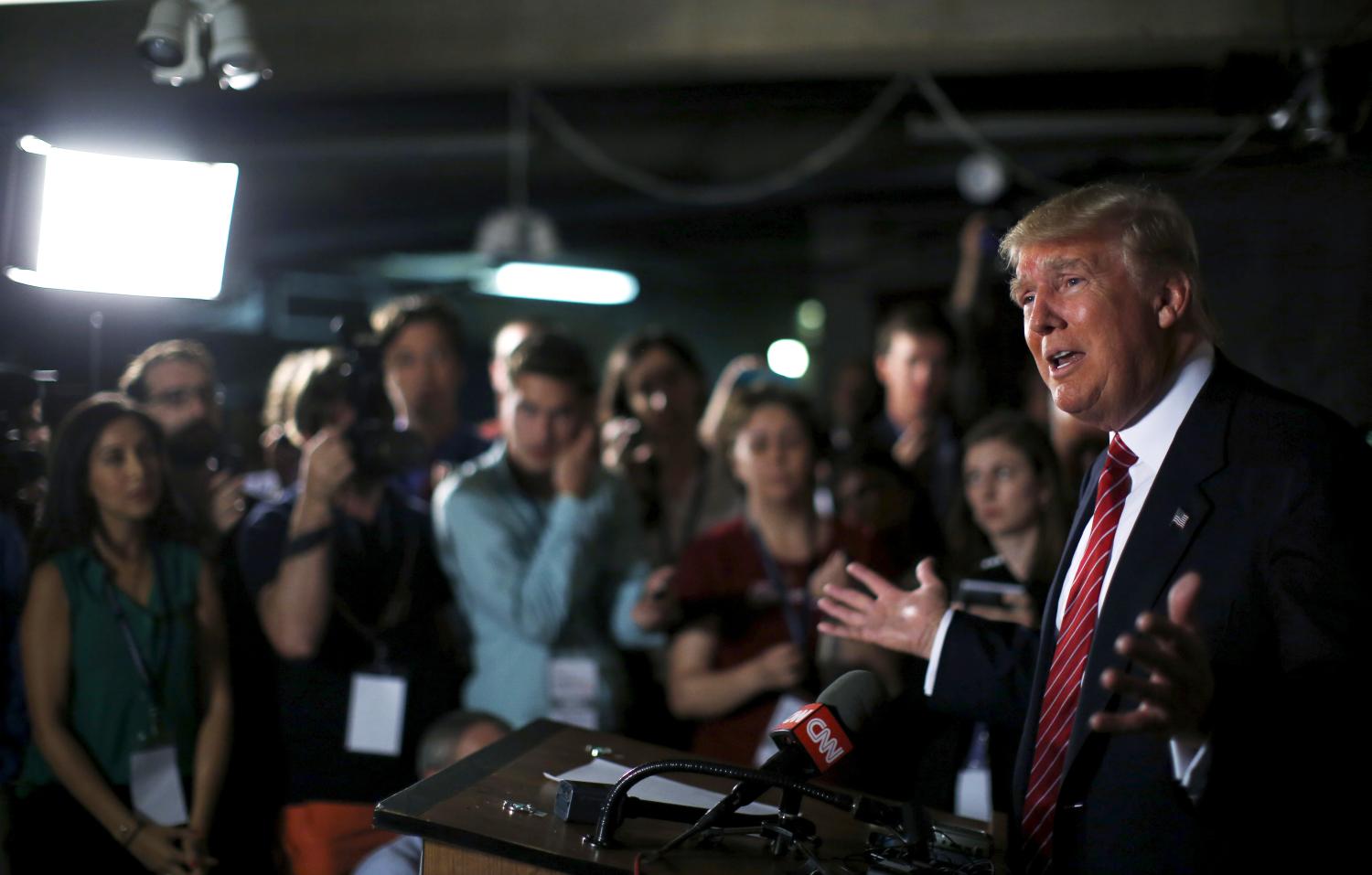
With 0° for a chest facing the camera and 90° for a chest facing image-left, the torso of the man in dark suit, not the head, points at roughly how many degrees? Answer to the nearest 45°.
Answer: approximately 45°

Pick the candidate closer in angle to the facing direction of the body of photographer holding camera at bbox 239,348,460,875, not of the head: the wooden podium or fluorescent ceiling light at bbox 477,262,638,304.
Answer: the wooden podium

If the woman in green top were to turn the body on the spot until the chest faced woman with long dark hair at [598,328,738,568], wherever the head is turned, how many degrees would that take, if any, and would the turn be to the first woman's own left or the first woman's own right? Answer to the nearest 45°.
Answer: approximately 90° to the first woman's own left

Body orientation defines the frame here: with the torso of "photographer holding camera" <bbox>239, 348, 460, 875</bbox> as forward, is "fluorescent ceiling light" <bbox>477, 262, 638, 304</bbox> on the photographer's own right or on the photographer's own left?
on the photographer's own left
